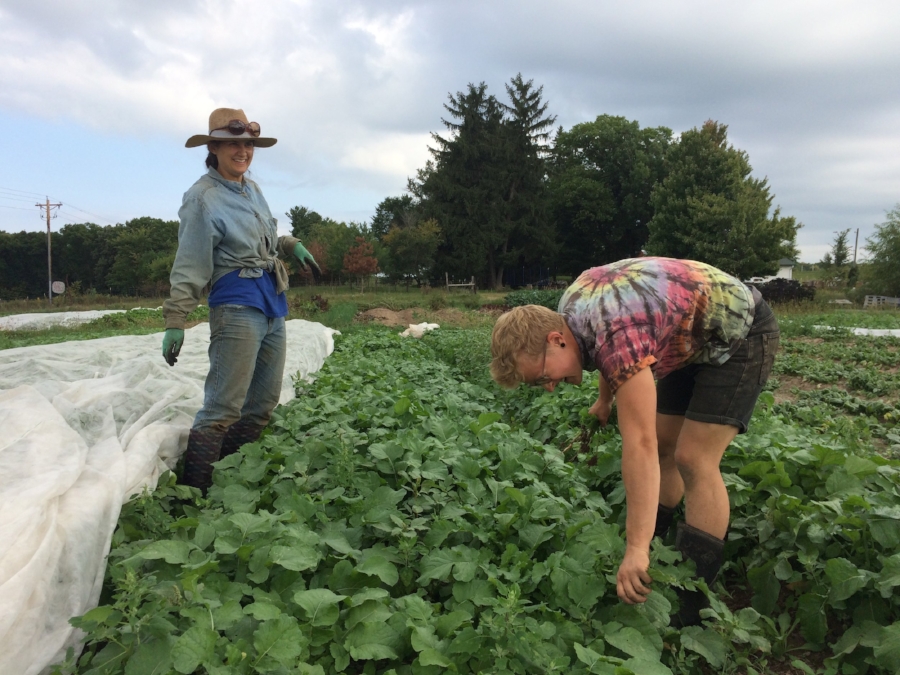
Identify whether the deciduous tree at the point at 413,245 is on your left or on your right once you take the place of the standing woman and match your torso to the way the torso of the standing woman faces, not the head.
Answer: on your left

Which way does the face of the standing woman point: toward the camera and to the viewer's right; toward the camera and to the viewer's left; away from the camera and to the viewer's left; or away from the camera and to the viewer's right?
toward the camera and to the viewer's right

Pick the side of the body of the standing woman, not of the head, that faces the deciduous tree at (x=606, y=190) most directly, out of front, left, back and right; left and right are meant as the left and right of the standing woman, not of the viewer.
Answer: left

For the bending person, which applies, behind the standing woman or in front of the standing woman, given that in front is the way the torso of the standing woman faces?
in front

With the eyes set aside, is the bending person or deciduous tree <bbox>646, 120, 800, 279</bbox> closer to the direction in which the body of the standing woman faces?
the bending person

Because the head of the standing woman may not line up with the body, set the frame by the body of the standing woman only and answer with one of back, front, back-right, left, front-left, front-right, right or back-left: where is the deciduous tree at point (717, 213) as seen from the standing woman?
left

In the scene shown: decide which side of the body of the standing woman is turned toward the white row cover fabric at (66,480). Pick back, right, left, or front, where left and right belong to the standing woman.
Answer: right

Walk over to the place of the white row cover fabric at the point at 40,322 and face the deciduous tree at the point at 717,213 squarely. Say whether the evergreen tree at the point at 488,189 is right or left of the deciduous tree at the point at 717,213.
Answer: left

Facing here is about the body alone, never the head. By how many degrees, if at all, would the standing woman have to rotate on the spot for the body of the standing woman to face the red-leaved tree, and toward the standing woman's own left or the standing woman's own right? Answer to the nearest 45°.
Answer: approximately 135° to the standing woman's own left

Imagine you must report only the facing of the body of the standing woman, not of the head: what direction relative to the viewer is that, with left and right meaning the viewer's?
facing the viewer and to the right of the viewer

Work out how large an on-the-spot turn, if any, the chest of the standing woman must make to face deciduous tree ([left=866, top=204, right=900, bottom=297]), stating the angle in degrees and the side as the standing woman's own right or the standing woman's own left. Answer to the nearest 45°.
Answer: approximately 90° to the standing woman's own left

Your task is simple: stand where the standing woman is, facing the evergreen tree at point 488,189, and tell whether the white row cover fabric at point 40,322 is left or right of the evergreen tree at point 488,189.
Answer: left
